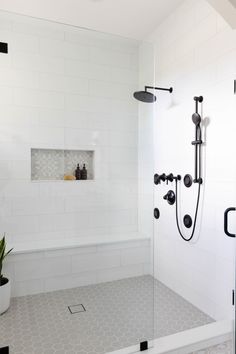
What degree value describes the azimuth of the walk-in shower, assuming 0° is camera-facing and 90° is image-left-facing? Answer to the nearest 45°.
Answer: approximately 0°
